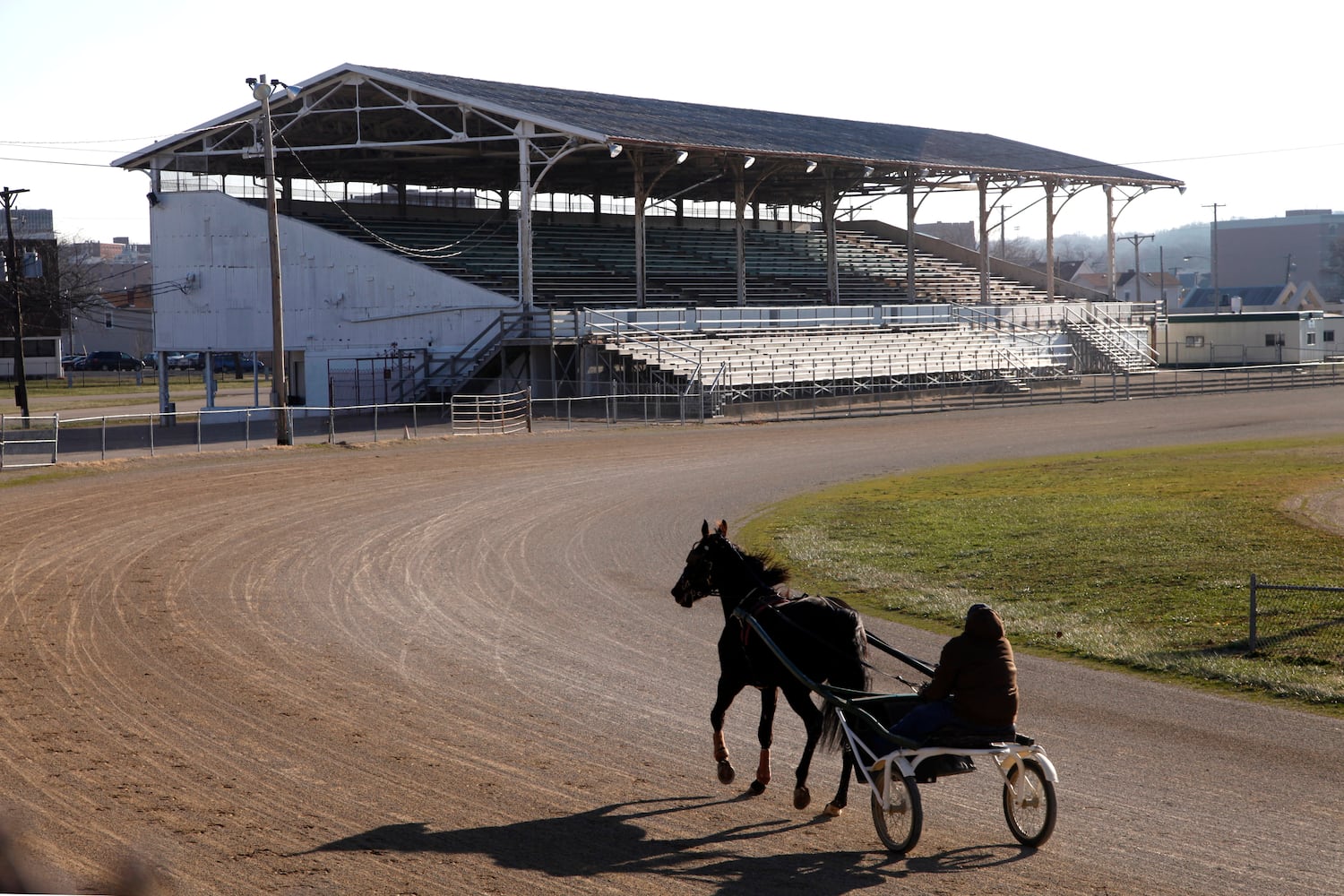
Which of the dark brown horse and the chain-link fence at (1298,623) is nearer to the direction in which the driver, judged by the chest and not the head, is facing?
the dark brown horse

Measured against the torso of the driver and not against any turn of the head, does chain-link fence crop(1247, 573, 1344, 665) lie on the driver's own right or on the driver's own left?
on the driver's own right

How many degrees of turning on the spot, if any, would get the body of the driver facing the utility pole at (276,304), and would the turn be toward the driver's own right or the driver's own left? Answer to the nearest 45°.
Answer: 0° — they already face it

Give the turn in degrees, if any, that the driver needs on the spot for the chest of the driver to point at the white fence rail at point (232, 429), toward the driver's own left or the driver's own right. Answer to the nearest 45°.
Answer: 0° — they already face it

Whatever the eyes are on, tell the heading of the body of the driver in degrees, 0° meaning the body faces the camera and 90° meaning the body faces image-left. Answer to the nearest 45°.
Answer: approximately 135°

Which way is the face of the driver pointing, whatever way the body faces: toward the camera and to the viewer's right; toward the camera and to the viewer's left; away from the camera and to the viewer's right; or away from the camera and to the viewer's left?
away from the camera and to the viewer's left

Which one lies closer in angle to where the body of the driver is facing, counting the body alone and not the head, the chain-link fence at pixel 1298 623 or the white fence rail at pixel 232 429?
the white fence rail

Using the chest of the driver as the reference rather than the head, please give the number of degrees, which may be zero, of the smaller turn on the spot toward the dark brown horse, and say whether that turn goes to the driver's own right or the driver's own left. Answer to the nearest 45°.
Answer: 0° — they already face it
